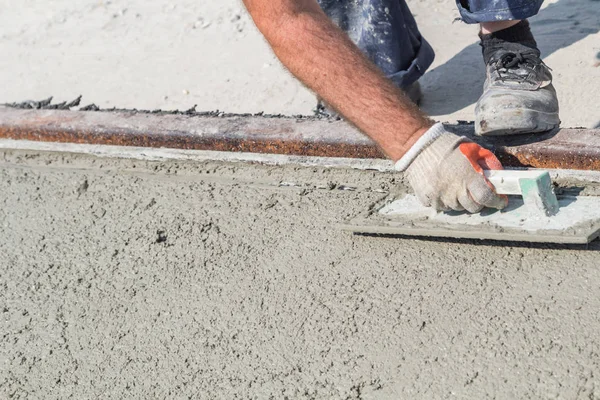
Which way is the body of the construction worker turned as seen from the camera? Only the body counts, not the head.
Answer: toward the camera
